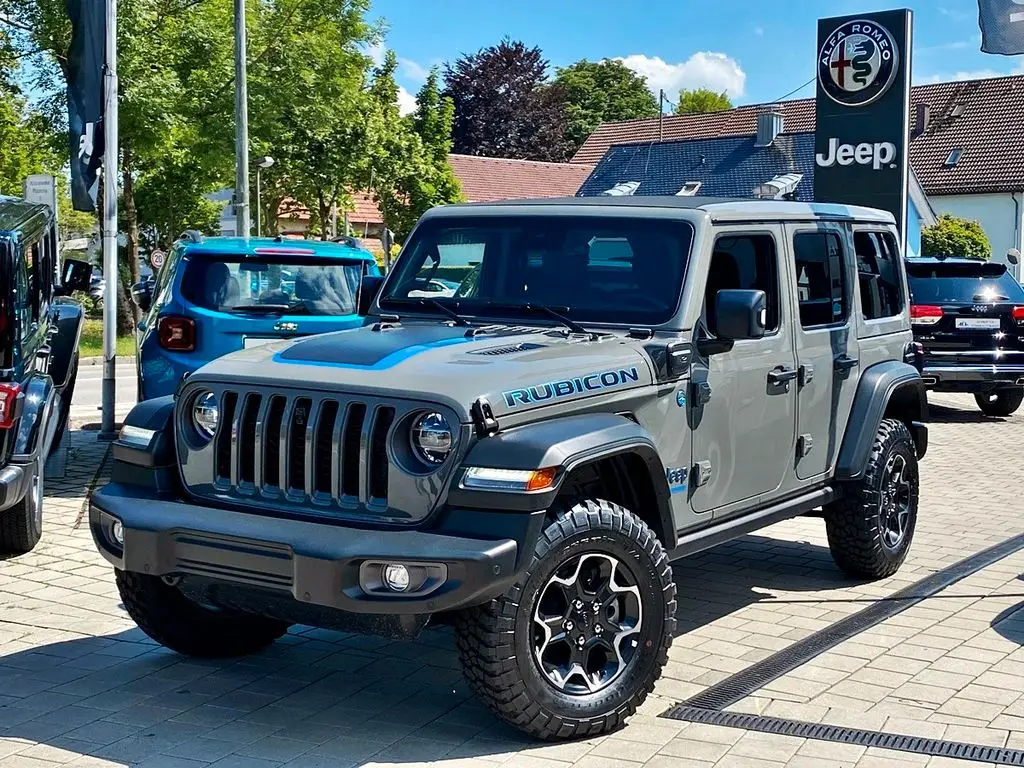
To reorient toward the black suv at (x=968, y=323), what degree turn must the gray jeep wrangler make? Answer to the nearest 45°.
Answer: approximately 180°

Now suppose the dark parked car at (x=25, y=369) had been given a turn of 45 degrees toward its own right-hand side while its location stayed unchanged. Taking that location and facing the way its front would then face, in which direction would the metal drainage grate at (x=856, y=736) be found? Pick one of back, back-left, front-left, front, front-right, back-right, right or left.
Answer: right

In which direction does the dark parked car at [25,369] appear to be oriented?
away from the camera

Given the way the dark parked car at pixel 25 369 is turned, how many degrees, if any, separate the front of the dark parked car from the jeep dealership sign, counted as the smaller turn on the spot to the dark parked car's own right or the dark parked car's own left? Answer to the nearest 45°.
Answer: approximately 45° to the dark parked car's own right

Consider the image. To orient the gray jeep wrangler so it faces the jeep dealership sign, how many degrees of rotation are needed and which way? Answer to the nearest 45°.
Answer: approximately 135° to its right

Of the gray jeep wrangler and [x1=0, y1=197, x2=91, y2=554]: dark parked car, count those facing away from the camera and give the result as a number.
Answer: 1

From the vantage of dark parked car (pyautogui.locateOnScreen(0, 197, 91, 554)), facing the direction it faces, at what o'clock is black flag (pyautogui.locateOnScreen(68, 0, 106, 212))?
The black flag is roughly at 12 o'clock from the dark parked car.

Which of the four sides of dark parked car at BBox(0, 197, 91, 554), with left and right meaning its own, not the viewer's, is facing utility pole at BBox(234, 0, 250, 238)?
front

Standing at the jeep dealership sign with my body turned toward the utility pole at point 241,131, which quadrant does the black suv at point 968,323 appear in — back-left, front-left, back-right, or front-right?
back-left

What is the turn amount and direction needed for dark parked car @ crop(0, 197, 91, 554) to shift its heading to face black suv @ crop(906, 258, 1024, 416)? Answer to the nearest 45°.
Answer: approximately 45° to its right

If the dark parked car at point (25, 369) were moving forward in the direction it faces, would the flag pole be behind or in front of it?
in front

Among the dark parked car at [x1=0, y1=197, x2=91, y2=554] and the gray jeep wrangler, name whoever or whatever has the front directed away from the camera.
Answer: the dark parked car

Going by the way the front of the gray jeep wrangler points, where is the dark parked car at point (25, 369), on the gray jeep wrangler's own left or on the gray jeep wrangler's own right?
on the gray jeep wrangler's own right

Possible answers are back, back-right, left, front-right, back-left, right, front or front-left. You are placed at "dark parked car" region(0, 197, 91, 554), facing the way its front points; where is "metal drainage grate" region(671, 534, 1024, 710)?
back-right
